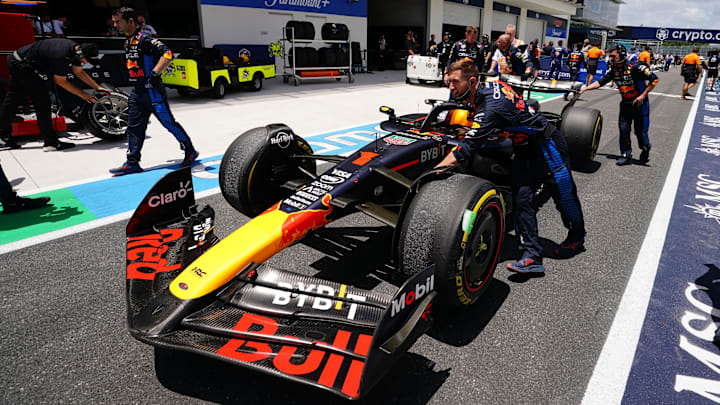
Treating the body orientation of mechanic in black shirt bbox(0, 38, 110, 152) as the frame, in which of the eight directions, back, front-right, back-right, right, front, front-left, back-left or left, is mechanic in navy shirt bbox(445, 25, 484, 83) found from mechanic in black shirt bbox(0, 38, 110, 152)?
front

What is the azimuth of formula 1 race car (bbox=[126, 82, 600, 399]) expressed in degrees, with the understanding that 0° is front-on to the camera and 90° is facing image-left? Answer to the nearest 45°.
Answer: approximately 45°

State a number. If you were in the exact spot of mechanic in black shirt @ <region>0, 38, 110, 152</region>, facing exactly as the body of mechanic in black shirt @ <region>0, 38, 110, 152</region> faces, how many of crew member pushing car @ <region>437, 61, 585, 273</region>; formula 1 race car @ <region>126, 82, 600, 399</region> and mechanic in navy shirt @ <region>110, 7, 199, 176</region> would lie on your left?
0

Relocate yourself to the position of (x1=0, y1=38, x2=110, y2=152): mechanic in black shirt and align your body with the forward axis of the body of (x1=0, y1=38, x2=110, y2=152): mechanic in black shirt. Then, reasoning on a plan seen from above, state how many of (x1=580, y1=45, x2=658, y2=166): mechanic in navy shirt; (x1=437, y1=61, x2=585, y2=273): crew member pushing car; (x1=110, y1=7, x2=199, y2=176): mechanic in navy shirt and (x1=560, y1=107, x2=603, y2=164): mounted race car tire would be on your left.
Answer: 0

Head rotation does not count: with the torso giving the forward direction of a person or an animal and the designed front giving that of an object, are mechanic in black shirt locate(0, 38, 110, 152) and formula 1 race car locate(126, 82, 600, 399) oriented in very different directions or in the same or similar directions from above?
very different directions

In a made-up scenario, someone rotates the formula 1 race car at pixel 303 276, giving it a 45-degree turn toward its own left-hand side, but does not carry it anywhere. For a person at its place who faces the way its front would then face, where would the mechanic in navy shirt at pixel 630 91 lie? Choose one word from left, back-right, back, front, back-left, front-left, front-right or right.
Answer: back-left

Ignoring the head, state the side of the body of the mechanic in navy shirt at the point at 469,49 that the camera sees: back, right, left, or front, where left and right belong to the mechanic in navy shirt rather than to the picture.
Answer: front

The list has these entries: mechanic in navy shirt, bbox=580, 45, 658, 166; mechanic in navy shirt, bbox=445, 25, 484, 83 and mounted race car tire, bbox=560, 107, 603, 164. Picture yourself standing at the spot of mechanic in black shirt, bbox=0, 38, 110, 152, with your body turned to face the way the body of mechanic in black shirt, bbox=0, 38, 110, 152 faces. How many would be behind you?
0

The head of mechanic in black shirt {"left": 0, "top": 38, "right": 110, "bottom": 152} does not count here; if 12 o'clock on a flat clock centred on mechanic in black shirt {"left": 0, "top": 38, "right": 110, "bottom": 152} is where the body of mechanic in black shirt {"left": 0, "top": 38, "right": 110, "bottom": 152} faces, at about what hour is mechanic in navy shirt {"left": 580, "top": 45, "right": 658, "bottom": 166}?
mechanic in navy shirt {"left": 580, "top": 45, "right": 658, "bottom": 166} is roughly at 1 o'clock from mechanic in black shirt {"left": 0, "top": 38, "right": 110, "bottom": 152}.

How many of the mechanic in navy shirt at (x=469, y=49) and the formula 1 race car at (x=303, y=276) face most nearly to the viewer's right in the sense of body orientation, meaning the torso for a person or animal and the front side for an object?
0

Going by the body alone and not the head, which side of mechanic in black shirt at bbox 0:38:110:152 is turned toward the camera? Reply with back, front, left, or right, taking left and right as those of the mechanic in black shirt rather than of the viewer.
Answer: right

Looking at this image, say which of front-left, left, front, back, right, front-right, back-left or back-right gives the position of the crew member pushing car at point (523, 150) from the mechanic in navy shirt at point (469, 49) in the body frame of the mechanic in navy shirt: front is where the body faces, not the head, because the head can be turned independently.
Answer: front

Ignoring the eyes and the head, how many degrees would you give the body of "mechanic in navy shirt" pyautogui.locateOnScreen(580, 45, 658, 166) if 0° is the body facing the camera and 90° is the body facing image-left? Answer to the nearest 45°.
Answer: approximately 45°

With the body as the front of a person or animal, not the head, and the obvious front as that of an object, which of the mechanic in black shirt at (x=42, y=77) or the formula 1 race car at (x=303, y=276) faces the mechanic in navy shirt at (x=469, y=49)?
the mechanic in black shirt at (x=42, y=77)

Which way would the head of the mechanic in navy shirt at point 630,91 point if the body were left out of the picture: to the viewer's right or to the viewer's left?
to the viewer's left

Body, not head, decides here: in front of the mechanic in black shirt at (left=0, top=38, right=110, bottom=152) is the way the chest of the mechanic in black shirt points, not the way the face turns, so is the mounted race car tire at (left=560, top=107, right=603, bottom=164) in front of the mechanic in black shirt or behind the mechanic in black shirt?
in front

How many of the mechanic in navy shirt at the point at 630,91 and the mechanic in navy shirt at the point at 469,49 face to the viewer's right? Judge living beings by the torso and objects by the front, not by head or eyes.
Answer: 0

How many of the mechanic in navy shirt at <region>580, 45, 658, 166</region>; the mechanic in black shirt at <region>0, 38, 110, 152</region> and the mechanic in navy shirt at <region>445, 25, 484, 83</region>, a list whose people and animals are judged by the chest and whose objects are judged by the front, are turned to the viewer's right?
1
